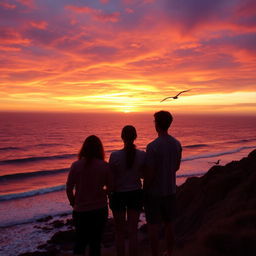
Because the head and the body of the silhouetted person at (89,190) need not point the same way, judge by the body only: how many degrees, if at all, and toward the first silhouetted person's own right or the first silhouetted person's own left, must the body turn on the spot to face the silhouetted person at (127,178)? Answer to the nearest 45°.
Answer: approximately 45° to the first silhouetted person's own right

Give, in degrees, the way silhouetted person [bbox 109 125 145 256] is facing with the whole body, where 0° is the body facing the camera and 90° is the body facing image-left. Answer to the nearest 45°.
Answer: approximately 180°

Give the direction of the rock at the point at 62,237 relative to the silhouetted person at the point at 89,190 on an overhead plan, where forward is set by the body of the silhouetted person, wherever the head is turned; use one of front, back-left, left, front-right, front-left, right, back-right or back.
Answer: front

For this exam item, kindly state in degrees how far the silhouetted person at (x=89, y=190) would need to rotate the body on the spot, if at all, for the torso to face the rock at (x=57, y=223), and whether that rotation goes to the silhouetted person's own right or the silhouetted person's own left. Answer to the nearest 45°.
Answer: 0° — they already face it

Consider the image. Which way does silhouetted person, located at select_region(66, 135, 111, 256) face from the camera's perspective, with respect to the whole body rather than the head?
away from the camera

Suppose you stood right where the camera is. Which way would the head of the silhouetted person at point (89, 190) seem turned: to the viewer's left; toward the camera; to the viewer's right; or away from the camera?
away from the camera

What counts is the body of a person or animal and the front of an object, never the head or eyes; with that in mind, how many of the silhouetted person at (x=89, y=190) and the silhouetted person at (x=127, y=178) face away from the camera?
2

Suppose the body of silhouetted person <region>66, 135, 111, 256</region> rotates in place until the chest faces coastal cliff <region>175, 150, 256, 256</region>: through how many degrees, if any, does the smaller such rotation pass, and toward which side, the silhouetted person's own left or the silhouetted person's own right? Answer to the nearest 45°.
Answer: approximately 45° to the silhouetted person's own right

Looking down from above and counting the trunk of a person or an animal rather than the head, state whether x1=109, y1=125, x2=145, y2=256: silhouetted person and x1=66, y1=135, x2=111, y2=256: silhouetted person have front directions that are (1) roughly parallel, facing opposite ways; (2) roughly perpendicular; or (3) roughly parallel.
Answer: roughly parallel
